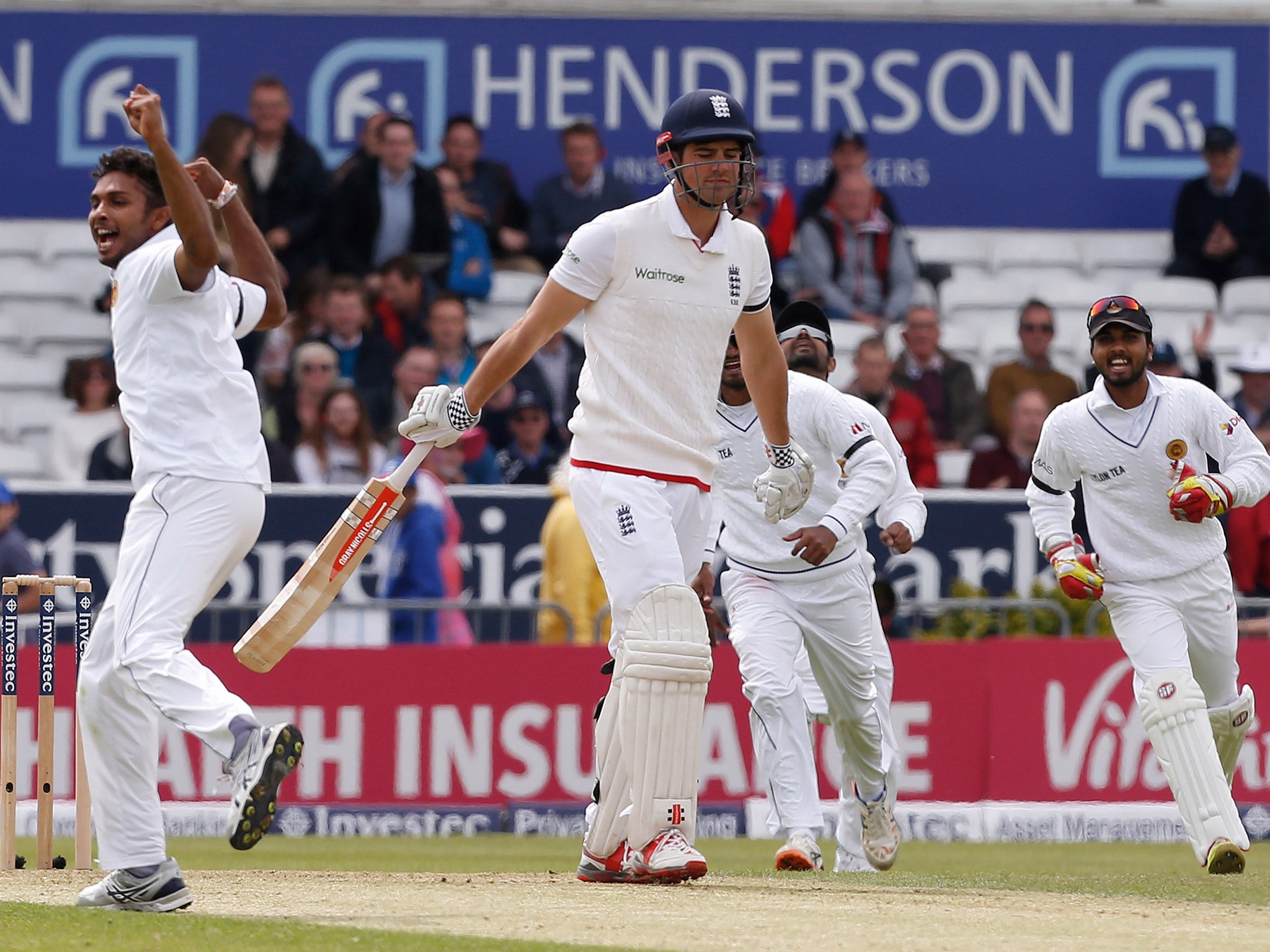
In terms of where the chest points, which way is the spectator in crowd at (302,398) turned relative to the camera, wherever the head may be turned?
toward the camera

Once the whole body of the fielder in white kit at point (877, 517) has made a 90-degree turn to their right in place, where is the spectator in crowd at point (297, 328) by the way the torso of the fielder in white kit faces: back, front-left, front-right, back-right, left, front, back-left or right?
front-right

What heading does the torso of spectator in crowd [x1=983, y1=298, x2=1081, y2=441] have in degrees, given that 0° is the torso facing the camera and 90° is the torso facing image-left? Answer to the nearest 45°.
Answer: approximately 0°

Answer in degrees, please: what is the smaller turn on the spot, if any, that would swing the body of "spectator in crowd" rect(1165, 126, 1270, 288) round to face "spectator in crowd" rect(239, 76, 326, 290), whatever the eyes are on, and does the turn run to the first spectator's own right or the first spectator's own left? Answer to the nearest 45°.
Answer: approximately 45° to the first spectator's own right

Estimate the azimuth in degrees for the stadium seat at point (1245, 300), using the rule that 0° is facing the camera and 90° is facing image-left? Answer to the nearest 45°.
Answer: approximately 0°

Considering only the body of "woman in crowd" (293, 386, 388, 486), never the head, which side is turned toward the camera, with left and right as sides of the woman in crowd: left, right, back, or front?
front

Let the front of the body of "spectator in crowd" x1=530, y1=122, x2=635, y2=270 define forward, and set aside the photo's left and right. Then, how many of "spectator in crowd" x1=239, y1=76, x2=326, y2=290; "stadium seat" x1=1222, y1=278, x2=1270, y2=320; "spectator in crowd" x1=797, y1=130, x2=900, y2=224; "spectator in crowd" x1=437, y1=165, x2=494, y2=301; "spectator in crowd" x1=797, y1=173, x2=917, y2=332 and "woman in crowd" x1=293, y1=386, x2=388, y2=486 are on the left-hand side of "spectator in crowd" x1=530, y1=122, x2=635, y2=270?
3

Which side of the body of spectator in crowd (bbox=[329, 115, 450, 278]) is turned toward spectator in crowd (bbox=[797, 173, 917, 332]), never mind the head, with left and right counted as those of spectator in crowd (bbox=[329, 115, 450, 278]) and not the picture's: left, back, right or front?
left

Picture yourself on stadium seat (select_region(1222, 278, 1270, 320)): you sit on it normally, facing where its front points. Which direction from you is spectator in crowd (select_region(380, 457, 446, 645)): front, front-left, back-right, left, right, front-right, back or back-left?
front-right

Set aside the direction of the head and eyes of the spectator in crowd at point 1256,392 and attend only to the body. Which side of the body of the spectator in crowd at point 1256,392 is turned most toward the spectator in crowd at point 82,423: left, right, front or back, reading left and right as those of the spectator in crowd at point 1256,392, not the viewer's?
right

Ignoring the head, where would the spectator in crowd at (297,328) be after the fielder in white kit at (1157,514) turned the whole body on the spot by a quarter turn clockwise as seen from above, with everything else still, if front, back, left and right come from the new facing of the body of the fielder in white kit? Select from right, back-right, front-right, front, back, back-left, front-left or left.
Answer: front-right

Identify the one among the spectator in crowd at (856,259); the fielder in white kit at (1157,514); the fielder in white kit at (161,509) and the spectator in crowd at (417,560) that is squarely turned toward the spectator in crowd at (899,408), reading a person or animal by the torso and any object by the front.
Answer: the spectator in crowd at (856,259)
